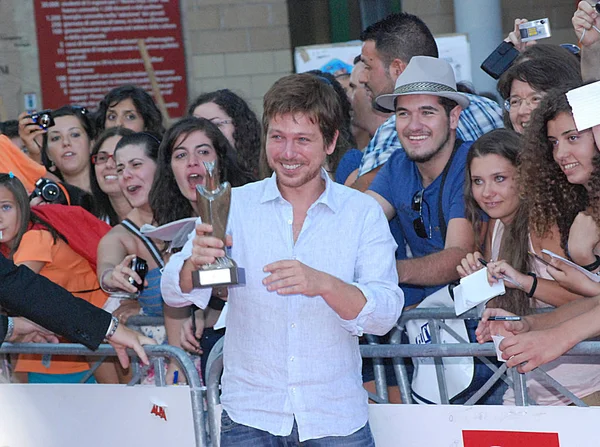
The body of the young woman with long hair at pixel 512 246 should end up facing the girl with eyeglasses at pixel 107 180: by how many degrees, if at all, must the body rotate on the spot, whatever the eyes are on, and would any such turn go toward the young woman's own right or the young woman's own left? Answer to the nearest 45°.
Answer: approximately 90° to the young woman's own right

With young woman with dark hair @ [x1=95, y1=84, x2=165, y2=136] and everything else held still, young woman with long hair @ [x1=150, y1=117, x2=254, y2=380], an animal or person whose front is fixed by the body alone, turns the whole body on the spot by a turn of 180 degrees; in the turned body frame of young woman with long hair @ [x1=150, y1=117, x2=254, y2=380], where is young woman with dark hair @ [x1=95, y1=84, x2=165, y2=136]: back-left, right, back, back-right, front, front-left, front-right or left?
front

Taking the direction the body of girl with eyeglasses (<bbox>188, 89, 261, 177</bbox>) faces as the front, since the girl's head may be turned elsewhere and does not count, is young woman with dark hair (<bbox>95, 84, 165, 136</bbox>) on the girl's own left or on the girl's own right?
on the girl's own right

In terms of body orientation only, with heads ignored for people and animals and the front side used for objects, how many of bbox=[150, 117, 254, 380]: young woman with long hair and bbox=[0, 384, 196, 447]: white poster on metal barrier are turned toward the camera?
2

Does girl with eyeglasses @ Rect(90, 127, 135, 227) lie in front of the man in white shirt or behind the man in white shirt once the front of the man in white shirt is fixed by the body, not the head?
behind

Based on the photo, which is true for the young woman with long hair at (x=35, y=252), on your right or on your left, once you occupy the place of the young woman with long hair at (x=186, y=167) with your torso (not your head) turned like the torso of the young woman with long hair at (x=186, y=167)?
on your right
